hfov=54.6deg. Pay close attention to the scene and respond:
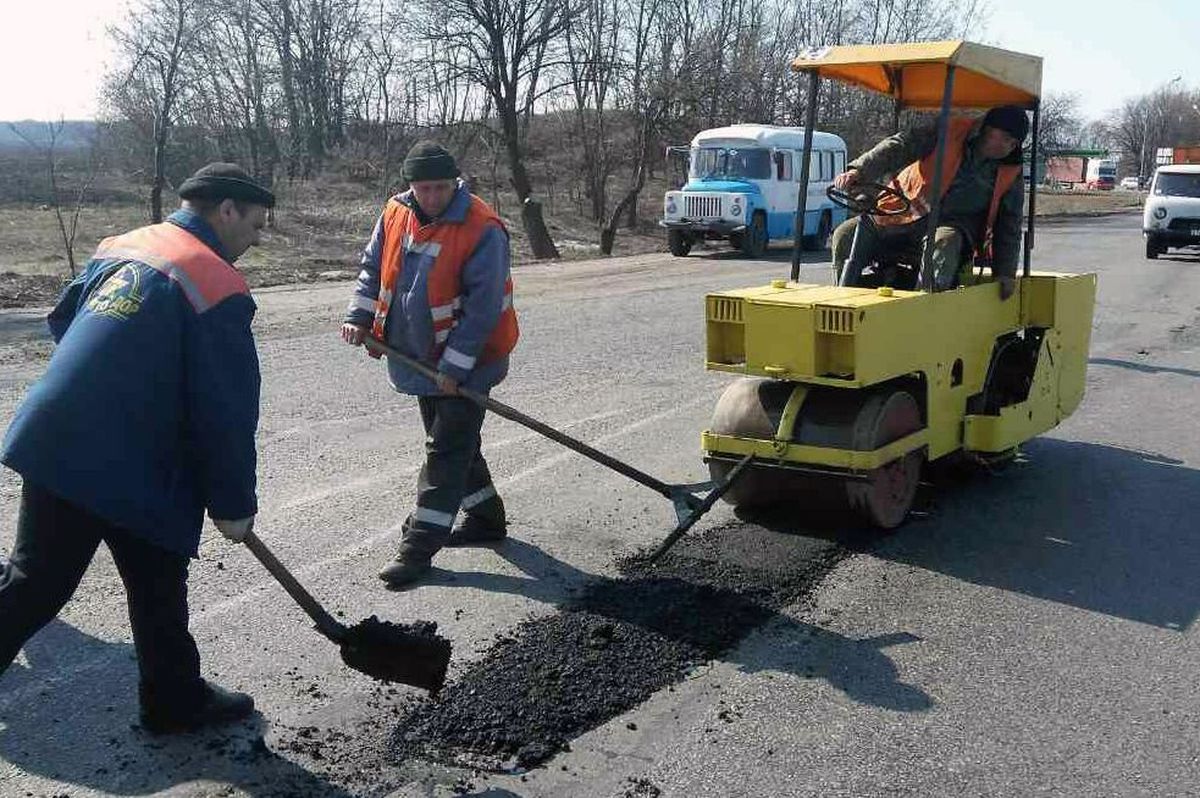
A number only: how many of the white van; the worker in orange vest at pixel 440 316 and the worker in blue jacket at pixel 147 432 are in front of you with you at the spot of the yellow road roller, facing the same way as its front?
2

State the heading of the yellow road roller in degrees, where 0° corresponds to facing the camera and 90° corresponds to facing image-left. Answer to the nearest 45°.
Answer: approximately 45°

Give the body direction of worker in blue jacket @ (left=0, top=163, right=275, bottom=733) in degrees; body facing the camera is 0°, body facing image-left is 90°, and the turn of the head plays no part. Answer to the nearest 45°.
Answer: approximately 225°

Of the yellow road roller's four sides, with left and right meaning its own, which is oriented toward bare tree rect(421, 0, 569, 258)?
right

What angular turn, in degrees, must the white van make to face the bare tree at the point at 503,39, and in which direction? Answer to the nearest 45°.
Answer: approximately 90° to its right

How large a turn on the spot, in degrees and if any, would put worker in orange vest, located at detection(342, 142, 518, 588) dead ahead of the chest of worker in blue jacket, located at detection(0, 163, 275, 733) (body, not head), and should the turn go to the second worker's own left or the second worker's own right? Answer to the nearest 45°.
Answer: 0° — they already face them

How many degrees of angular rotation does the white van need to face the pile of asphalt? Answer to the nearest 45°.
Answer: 0° — it already faces it

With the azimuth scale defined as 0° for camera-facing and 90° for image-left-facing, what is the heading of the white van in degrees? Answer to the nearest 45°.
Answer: approximately 0°

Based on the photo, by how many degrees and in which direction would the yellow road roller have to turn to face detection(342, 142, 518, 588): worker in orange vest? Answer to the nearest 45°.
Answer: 0° — it already faces them

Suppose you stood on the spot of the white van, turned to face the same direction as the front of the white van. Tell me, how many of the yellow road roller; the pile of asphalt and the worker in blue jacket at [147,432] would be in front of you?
3

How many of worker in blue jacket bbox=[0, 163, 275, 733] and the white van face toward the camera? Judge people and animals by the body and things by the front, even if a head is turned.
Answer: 1
